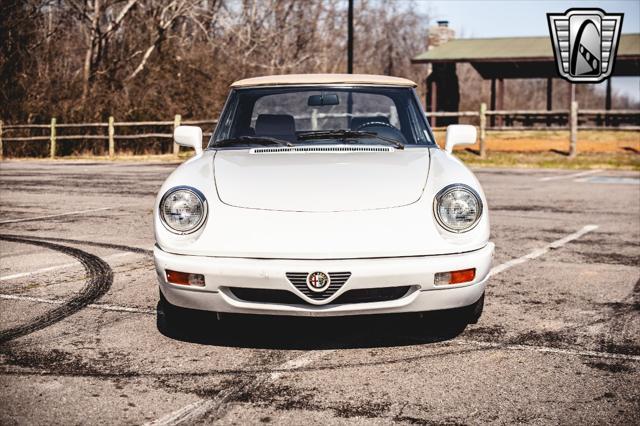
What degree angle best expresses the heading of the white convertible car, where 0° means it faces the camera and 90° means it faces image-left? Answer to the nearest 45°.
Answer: approximately 0°
